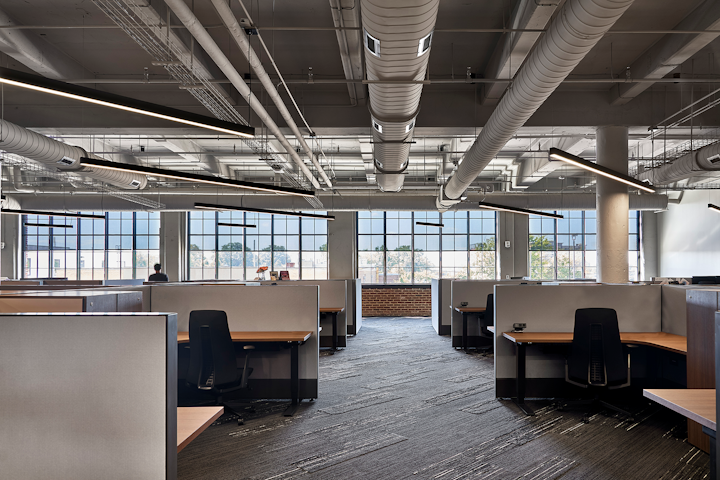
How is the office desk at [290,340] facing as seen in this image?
toward the camera

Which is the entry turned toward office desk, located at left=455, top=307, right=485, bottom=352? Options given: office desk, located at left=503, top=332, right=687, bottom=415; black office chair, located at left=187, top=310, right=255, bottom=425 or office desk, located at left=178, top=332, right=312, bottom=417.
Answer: the black office chair

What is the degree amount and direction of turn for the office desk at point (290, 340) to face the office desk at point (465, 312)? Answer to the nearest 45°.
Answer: approximately 135° to its left

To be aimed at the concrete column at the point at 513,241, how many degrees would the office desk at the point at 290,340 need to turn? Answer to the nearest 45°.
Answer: approximately 135° to its left

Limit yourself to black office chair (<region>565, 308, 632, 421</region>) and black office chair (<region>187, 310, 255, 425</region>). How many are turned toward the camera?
0

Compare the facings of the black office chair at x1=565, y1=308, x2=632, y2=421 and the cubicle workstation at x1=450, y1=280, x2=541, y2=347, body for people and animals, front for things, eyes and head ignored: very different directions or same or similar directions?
very different directions

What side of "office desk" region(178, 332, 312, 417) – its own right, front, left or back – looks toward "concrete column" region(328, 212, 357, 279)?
back

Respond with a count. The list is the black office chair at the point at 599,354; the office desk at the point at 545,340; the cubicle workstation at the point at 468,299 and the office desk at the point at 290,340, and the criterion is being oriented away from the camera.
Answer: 1

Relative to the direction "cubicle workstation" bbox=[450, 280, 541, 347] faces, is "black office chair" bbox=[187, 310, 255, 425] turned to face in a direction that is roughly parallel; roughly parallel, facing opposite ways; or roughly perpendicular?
roughly parallel, facing opposite ways

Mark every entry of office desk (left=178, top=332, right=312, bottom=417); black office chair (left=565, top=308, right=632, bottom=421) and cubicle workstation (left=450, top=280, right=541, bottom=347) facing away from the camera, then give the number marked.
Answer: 1

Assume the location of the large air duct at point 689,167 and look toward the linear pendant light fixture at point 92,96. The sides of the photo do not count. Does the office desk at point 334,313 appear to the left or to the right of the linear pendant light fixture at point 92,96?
right

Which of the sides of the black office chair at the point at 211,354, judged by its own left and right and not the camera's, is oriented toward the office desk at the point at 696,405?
right

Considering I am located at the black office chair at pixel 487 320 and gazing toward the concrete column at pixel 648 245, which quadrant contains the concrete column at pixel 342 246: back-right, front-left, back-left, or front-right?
front-left

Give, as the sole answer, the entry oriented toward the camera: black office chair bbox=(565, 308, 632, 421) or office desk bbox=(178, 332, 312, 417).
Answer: the office desk

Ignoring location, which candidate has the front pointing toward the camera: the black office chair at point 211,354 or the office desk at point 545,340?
the office desk

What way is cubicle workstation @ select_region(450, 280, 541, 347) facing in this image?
toward the camera

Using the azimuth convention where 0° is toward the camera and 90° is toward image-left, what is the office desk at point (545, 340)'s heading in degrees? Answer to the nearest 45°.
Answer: approximately 0°

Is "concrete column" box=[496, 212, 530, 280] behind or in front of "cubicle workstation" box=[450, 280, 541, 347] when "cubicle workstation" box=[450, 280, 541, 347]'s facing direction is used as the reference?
behind
